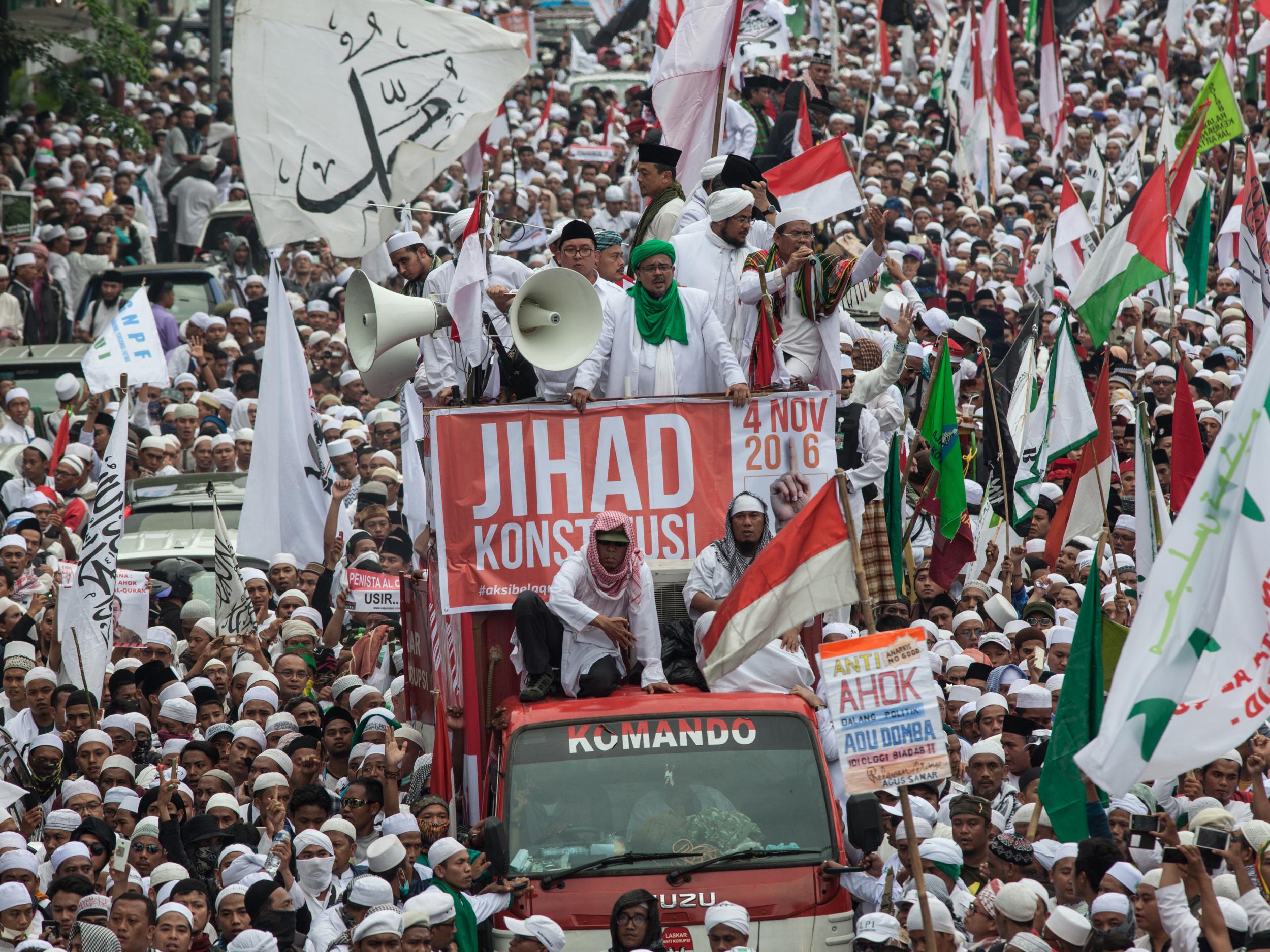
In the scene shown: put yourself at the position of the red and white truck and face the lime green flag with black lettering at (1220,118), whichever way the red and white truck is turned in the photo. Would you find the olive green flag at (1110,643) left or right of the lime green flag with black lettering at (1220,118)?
right

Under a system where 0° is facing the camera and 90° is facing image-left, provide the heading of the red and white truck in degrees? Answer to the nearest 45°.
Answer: approximately 0°

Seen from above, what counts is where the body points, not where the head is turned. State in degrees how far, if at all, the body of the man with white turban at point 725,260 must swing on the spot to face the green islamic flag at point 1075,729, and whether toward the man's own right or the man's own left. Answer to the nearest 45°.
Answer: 0° — they already face it

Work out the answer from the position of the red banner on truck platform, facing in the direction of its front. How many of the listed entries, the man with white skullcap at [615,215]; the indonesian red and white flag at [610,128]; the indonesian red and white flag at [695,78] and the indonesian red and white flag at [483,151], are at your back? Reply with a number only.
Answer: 4

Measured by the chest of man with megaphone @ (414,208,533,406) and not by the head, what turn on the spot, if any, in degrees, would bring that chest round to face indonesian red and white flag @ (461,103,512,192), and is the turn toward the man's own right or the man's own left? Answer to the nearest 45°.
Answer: approximately 135° to the man's own left

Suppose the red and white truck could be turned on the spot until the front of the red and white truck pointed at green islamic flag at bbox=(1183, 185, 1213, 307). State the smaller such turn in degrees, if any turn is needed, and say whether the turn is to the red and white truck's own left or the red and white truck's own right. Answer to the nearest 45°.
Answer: approximately 135° to the red and white truck's own left

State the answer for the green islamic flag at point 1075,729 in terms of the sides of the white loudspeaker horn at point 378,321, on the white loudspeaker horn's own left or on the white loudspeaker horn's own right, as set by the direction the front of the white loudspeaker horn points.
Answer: on the white loudspeaker horn's own left

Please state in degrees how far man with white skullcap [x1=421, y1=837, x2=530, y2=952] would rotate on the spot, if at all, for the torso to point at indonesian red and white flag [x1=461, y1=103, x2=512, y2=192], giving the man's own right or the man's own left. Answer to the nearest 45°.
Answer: approximately 135° to the man's own left

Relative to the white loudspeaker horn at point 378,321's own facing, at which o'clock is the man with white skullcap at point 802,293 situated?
The man with white skullcap is roughly at 6 o'clock from the white loudspeaker horn.

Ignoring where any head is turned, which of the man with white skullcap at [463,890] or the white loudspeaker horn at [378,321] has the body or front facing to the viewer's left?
the white loudspeaker horn

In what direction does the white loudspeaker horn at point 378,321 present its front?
to the viewer's left

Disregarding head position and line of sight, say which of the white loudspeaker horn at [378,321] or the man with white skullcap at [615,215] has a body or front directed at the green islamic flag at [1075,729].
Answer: the man with white skullcap
